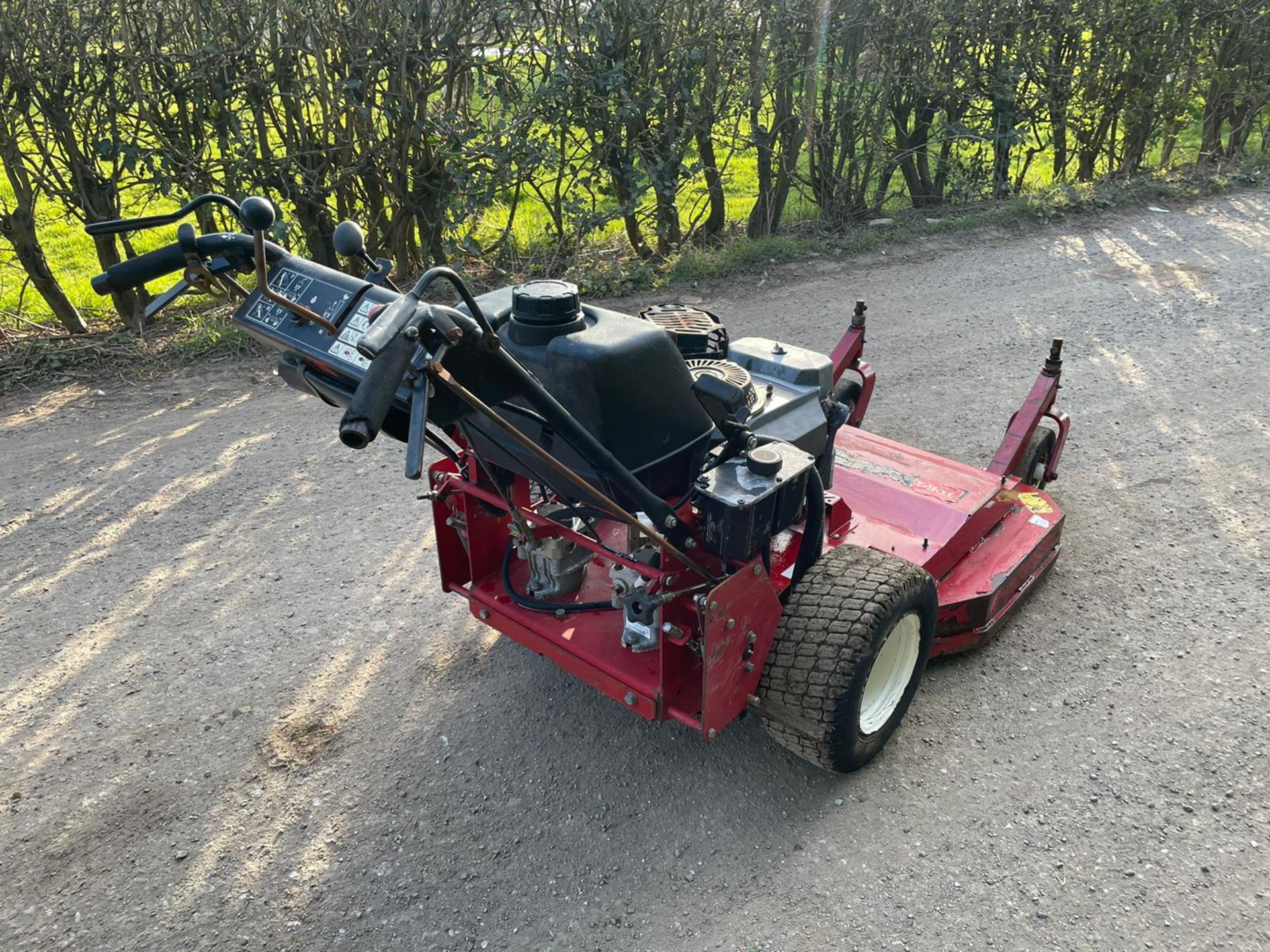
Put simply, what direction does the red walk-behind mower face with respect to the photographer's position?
facing away from the viewer and to the right of the viewer
